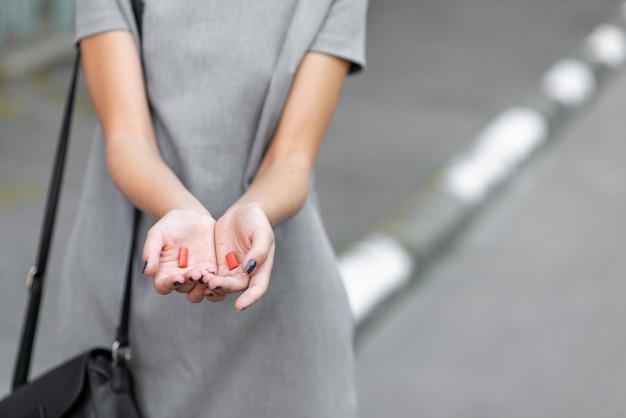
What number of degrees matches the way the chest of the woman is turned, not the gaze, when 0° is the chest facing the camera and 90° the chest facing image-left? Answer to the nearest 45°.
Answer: approximately 0°
